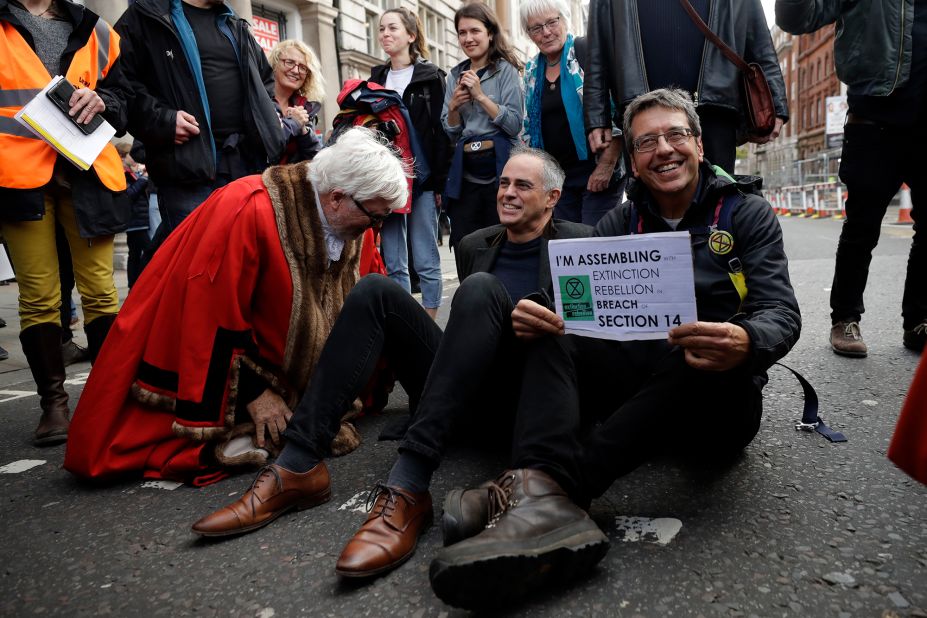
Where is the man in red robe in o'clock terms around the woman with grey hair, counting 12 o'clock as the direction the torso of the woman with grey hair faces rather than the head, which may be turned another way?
The man in red robe is roughly at 1 o'clock from the woman with grey hair.

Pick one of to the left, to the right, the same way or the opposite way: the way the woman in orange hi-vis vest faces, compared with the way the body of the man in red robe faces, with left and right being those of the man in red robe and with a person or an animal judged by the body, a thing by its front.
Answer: to the right

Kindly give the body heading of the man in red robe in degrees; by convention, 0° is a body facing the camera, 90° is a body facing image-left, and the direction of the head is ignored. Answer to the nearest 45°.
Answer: approximately 270°

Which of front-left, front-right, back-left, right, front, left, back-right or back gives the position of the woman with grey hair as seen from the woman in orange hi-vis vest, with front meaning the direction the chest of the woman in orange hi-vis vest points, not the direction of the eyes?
left

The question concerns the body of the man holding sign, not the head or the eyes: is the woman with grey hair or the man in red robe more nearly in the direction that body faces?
the man in red robe

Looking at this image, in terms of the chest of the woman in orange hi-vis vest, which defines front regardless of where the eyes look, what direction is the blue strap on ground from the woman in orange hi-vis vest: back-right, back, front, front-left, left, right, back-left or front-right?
front-left

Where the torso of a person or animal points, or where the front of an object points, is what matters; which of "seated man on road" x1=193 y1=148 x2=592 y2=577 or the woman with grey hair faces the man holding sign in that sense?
the woman with grey hair

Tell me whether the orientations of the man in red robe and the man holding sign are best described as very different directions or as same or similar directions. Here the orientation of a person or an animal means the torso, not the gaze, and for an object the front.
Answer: very different directions

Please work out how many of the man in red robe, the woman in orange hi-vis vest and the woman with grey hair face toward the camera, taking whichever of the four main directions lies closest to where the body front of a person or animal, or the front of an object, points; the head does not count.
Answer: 2

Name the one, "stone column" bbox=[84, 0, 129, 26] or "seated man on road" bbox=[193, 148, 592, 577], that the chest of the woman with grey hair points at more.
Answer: the seated man on road

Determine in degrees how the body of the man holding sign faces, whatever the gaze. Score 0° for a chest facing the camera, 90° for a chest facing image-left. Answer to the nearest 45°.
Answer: approximately 45°
